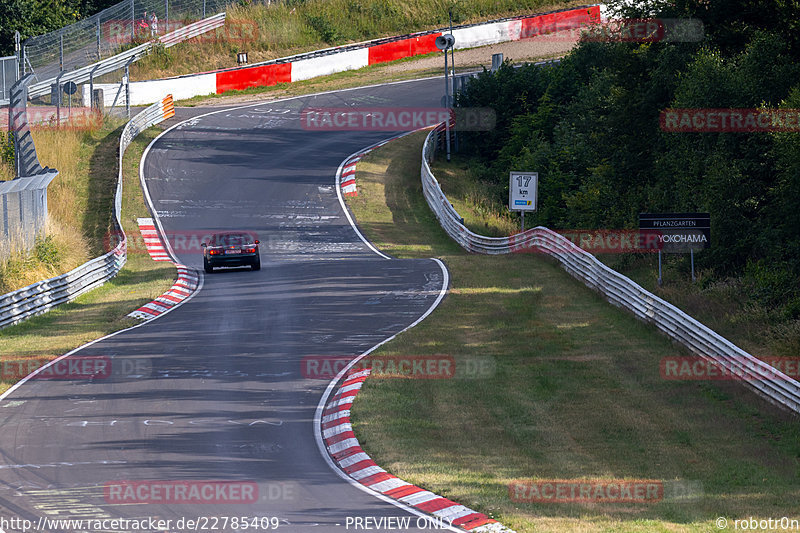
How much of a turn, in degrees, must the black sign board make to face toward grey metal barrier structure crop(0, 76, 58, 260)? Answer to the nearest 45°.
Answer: approximately 90° to its right

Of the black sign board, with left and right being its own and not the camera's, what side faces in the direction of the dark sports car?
right

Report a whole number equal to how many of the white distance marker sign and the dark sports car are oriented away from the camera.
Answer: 1

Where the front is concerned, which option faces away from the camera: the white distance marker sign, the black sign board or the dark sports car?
the dark sports car

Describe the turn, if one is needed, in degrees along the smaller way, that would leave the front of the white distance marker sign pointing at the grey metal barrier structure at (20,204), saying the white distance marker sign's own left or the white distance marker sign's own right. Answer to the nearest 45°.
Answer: approximately 45° to the white distance marker sign's own right

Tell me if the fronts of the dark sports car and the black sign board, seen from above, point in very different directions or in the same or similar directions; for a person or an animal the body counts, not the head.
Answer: very different directions

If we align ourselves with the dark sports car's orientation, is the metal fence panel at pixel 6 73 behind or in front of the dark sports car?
in front

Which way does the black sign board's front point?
toward the camera

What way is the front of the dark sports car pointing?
away from the camera

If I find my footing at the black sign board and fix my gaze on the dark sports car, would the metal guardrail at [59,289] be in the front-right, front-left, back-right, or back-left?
front-left

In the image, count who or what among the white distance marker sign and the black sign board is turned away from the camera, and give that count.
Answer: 0

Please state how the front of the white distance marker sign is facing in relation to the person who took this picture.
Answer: facing the viewer

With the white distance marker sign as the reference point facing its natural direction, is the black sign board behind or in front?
in front

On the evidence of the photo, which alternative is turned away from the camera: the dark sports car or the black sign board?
the dark sports car
